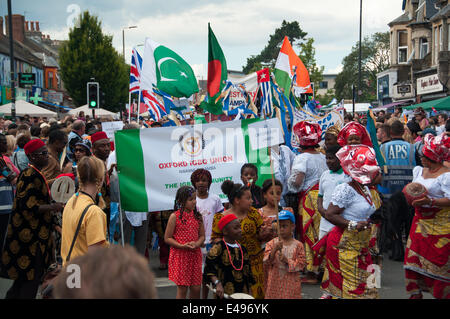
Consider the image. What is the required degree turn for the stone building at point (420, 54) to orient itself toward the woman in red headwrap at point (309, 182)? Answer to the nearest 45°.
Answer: approximately 45° to its left

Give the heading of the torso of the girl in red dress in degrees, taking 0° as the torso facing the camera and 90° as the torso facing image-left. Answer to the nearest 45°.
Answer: approximately 315°

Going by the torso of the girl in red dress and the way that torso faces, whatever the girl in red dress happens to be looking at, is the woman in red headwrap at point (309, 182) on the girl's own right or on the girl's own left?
on the girl's own left

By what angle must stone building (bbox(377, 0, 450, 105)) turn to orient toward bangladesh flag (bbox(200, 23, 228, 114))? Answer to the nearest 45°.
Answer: approximately 45° to its left

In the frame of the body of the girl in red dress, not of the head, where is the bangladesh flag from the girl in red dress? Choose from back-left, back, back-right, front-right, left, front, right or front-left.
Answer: back-left

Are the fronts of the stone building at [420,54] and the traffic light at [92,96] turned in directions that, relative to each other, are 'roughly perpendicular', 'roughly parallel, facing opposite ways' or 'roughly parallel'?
roughly perpendicular

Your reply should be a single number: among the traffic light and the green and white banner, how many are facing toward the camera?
2

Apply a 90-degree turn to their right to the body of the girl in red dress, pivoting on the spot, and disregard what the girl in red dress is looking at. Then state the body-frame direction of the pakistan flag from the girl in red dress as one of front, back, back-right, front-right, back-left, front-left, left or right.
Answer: back-right

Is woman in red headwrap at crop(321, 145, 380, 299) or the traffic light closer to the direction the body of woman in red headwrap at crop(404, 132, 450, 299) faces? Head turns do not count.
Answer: the woman in red headwrap

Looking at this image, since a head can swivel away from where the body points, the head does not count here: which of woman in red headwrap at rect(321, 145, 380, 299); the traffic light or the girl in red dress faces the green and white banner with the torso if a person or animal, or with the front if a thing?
the traffic light

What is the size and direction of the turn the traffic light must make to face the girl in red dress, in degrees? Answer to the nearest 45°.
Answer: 0° — it already faces them

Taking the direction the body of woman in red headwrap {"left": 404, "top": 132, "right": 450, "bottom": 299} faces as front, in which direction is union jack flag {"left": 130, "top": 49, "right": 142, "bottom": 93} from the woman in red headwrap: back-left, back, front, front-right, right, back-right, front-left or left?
right

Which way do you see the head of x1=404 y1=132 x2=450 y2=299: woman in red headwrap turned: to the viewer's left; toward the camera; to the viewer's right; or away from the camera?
to the viewer's left

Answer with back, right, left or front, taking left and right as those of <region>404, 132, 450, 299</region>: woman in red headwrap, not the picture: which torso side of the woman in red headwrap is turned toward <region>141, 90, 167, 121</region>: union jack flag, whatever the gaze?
right
